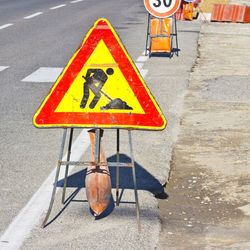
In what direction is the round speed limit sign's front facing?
toward the camera

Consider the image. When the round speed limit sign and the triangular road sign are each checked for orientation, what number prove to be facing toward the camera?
2

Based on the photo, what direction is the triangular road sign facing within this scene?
toward the camera

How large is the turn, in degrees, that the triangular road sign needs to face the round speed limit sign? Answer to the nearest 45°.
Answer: approximately 180°

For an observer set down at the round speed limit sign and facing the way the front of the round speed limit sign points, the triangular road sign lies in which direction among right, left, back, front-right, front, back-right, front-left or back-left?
front

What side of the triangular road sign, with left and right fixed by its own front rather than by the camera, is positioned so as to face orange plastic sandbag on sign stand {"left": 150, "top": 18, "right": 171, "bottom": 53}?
back

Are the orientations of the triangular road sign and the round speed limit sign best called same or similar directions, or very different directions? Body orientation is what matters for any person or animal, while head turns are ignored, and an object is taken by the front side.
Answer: same or similar directions
